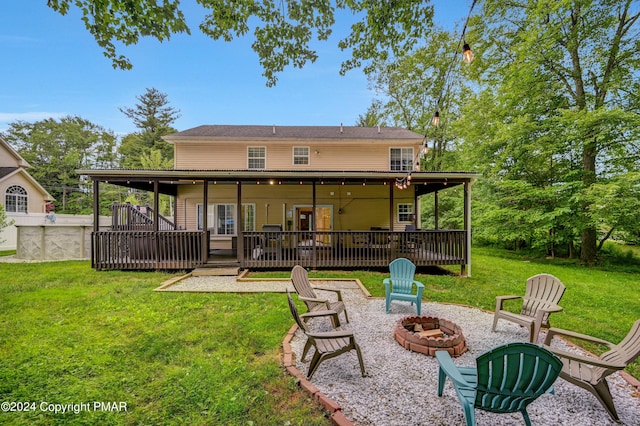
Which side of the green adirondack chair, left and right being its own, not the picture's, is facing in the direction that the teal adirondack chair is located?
front

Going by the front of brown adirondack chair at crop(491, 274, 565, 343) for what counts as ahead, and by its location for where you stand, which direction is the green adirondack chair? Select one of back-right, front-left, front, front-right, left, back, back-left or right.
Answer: front-left

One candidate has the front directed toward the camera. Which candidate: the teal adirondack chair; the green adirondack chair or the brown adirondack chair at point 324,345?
the teal adirondack chair

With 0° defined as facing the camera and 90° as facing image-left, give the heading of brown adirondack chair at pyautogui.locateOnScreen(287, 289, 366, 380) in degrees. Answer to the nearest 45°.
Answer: approximately 270°

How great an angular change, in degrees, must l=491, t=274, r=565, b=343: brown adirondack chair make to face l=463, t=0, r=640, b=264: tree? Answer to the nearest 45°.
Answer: approximately 135° to its right

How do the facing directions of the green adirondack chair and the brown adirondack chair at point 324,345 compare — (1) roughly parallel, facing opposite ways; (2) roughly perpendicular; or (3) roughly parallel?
roughly perpendicular

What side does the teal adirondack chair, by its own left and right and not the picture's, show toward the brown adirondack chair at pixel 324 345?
front

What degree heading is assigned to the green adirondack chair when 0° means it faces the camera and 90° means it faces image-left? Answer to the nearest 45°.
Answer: approximately 135°

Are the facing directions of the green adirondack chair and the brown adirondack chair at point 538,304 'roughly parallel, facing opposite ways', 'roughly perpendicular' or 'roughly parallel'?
roughly perpendicular
